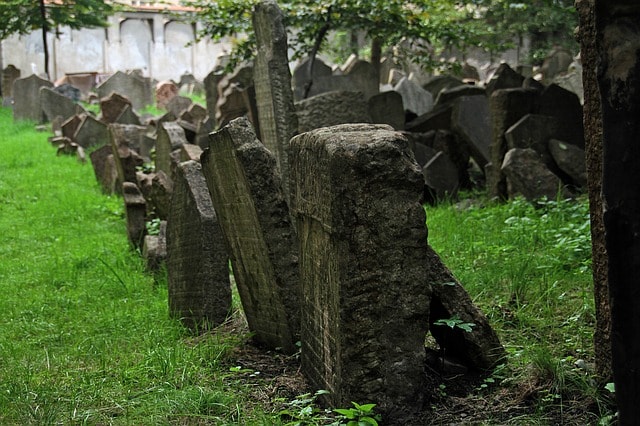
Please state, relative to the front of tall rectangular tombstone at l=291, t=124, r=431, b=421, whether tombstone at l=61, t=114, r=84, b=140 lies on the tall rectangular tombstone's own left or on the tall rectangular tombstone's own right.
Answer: on the tall rectangular tombstone's own right

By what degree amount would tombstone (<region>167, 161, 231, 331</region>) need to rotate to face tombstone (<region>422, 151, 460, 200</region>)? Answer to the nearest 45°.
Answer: approximately 180°

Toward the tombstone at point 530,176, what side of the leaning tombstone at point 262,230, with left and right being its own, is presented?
back

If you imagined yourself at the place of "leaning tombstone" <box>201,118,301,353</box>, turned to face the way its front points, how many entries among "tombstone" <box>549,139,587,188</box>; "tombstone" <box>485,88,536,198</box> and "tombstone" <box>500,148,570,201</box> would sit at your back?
3

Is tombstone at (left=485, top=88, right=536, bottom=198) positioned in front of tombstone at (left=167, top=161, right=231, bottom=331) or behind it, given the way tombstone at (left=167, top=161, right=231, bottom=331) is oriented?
behind

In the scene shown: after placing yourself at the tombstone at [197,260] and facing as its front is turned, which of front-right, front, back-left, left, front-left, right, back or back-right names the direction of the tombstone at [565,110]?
back

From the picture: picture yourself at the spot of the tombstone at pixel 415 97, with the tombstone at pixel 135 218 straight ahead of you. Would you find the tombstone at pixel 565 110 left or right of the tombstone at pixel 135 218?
left

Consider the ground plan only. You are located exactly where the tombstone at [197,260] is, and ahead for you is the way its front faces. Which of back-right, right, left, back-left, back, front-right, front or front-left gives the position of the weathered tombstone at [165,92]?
back-right

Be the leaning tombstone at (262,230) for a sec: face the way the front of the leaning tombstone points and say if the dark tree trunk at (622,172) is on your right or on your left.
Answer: on your left

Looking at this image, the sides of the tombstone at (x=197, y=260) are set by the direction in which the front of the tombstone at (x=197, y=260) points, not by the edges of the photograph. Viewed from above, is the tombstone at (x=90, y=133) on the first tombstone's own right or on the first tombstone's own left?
on the first tombstone's own right

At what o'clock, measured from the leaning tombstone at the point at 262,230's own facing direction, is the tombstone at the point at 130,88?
The tombstone is roughly at 4 o'clock from the leaning tombstone.
